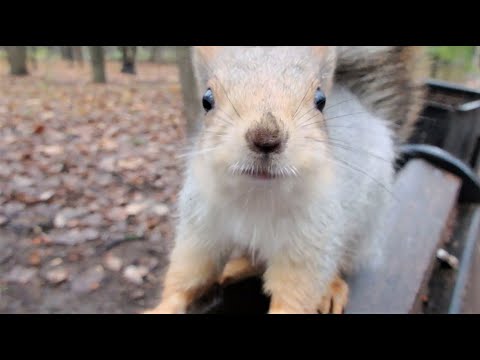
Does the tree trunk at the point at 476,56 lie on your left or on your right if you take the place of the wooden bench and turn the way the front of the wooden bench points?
on your right

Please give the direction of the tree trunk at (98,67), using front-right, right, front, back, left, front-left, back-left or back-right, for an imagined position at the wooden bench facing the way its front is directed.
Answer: front-right

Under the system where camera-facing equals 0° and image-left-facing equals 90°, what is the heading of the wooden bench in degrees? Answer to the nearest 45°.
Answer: approximately 90°

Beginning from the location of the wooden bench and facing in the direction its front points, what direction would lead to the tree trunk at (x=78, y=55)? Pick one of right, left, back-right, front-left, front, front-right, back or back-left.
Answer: front-right
